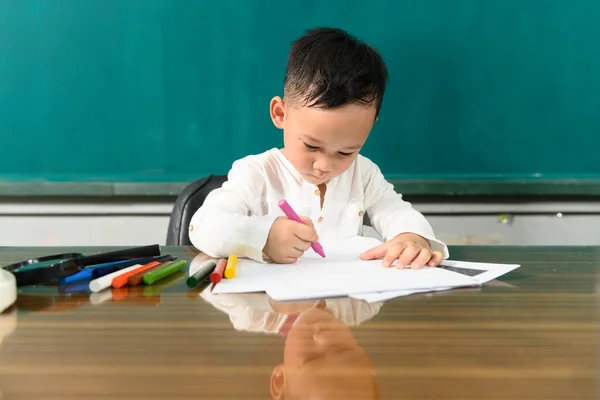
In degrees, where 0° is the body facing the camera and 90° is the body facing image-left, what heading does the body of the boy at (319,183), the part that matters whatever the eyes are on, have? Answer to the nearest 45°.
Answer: approximately 0°

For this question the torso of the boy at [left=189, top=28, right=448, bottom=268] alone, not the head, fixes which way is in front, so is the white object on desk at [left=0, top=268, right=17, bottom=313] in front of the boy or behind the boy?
in front
